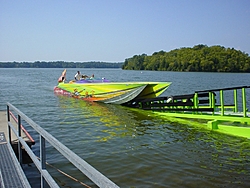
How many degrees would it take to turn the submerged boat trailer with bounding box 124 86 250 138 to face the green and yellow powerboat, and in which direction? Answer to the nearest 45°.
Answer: approximately 180°

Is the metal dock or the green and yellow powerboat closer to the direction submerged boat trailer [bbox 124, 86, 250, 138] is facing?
the metal dock
